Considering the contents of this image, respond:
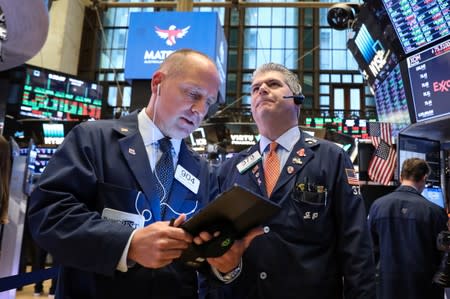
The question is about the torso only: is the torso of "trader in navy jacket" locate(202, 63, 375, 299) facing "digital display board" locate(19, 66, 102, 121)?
no

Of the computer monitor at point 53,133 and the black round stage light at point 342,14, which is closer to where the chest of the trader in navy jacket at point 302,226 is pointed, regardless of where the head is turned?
the computer monitor

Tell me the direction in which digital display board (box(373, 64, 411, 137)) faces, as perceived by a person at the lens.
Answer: facing the viewer and to the left of the viewer

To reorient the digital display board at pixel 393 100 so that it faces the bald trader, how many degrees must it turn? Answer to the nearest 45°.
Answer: approximately 45° to its left

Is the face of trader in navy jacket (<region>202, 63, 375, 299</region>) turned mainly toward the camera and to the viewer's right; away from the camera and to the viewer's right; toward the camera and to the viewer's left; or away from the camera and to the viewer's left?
toward the camera and to the viewer's left

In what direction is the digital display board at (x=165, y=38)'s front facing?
toward the camera

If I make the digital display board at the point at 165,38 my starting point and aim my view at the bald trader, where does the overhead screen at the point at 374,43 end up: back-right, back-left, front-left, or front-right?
front-left

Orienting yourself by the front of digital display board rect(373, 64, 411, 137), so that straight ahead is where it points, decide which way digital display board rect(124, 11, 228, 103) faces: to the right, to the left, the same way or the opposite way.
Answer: to the left

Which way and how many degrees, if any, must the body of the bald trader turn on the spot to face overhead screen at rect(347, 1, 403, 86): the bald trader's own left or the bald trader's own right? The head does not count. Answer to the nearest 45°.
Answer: approximately 90° to the bald trader's own left

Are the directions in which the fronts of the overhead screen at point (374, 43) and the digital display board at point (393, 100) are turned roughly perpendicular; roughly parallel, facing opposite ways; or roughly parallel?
roughly parallel

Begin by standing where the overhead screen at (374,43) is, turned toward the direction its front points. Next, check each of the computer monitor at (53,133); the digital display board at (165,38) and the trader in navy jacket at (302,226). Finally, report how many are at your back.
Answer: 0

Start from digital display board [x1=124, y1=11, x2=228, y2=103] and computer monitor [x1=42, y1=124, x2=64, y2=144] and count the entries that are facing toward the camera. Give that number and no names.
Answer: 2

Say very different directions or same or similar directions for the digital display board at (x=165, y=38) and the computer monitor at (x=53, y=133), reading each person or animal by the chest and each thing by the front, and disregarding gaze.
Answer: same or similar directions
